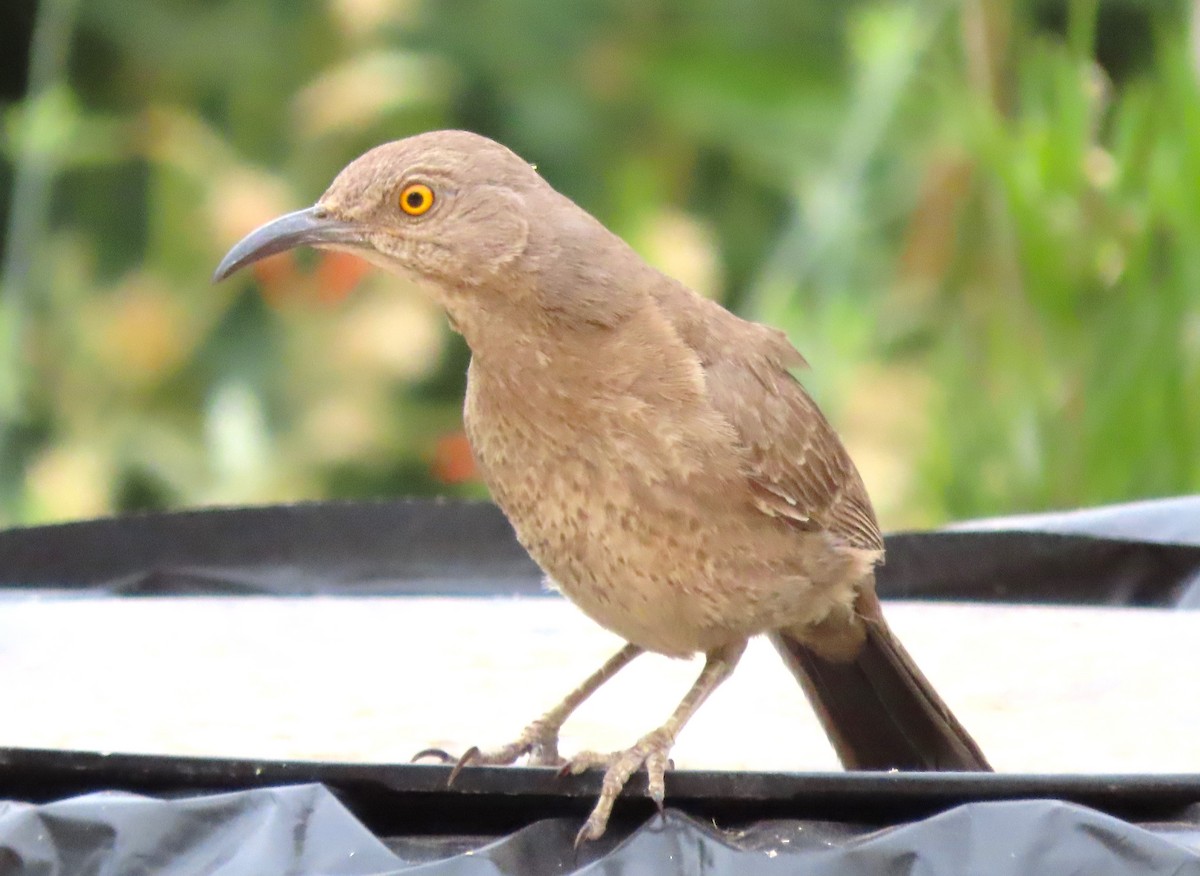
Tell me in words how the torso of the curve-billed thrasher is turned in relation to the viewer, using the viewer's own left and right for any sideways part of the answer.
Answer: facing the viewer and to the left of the viewer
